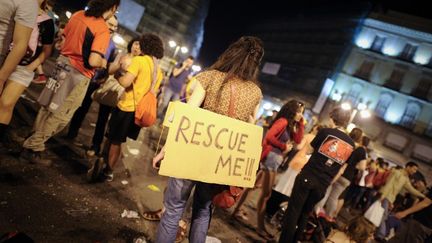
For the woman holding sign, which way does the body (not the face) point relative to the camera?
away from the camera

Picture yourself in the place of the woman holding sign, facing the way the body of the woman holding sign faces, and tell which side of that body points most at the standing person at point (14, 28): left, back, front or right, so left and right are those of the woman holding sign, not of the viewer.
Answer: left

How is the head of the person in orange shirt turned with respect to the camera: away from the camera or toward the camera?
away from the camera
